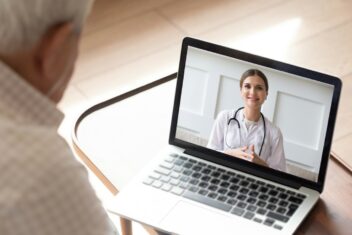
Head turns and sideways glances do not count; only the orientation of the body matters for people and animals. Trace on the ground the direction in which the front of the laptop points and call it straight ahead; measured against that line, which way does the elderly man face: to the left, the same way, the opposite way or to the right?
the opposite way

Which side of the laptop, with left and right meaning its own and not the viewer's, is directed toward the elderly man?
front

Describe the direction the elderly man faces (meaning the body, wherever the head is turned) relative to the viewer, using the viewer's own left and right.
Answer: facing away from the viewer and to the right of the viewer

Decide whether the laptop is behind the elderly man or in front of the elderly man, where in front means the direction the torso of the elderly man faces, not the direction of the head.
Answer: in front

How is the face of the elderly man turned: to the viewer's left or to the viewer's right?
to the viewer's right
